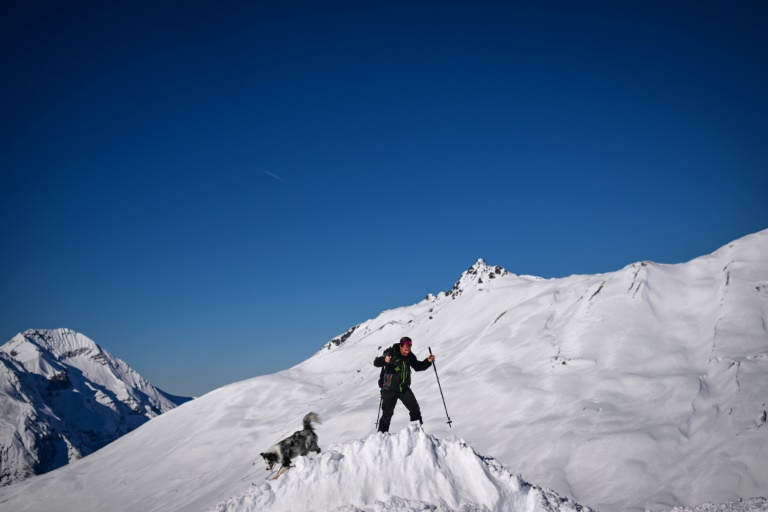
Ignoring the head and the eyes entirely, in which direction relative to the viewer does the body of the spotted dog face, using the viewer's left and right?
facing to the left of the viewer

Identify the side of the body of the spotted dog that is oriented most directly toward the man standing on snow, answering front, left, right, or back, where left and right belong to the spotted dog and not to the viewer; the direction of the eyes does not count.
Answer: back
